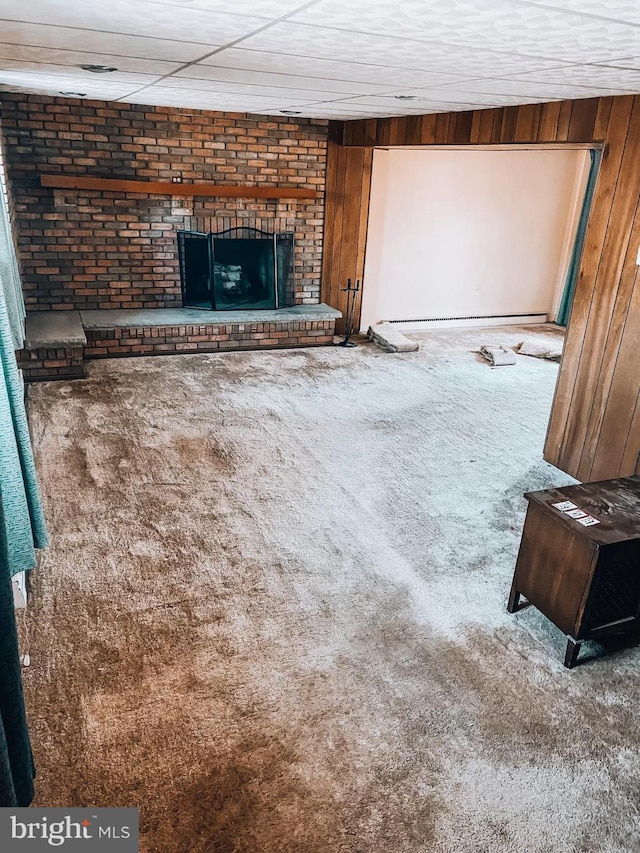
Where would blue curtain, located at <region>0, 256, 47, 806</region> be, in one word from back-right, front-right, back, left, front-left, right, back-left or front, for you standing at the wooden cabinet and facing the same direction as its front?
right

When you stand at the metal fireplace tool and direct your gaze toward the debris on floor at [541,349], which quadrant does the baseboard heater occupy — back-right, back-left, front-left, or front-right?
front-left

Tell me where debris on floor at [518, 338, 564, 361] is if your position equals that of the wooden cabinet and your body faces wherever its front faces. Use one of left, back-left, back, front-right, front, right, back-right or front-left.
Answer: back-left

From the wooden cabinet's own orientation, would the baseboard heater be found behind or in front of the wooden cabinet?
behind

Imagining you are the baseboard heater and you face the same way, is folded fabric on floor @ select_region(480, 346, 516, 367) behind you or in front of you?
in front

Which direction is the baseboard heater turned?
toward the camera

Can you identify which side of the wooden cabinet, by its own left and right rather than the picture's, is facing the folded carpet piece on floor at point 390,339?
back

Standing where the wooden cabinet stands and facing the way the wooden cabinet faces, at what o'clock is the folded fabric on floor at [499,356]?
The folded fabric on floor is roughly at 7 o'clock from the wooden cabinet.

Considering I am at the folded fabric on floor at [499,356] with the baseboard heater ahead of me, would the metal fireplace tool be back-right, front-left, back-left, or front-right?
front-left

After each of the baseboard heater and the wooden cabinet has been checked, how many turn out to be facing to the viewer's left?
0

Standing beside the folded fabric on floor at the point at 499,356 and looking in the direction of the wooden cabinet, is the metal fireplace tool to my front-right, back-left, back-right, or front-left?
back-right

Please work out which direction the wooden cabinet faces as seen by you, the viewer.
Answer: facing the viewer and to the right of the viewer

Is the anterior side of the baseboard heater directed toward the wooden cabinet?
yes

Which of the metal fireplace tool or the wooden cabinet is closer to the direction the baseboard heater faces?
the wooden cabinet

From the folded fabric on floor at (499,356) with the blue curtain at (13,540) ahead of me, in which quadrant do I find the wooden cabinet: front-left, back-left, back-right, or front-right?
front-left
